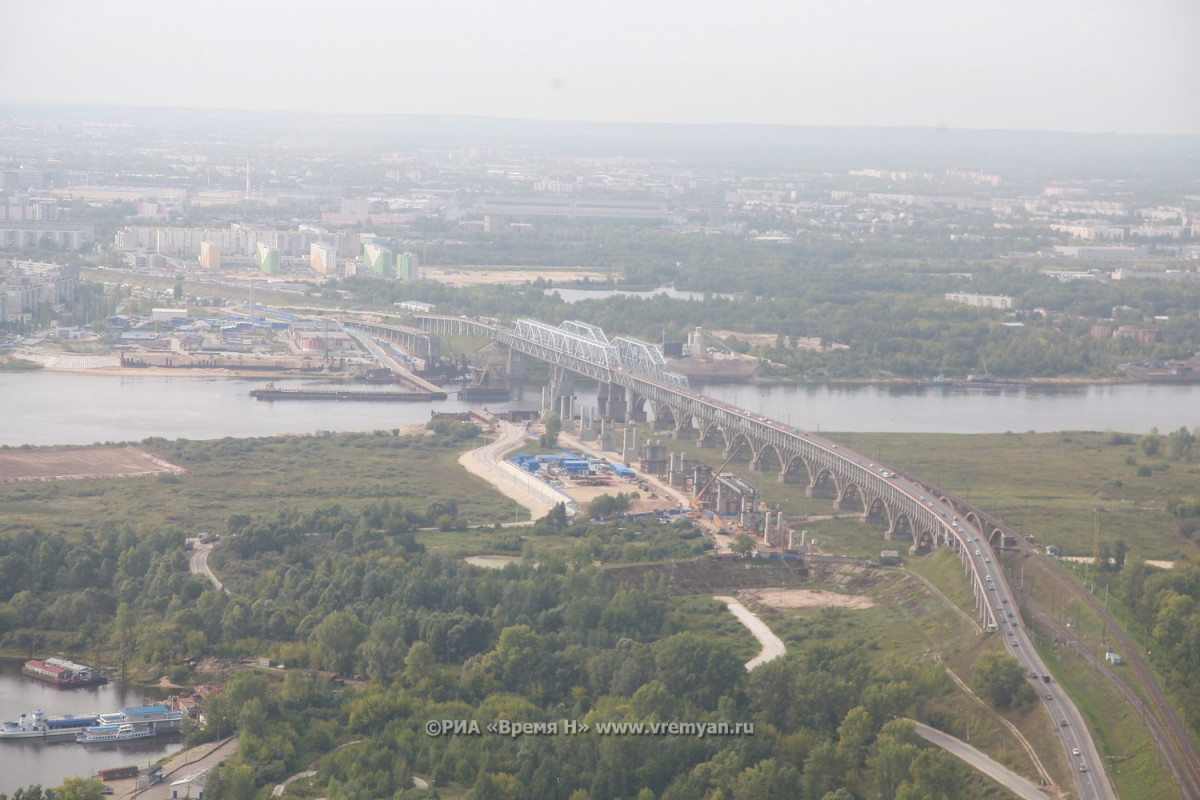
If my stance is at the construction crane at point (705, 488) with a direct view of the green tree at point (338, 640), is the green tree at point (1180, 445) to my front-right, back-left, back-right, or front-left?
back-left
